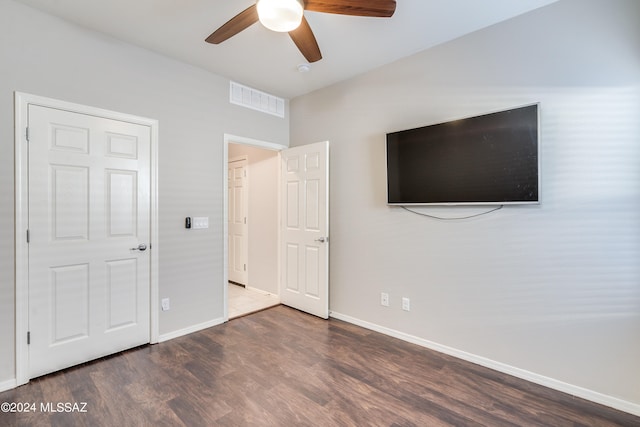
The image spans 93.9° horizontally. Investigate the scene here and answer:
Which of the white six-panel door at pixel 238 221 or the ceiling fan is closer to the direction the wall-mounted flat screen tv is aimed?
the ceiling fan

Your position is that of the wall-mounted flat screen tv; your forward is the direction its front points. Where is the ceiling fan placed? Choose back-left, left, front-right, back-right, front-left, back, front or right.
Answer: front

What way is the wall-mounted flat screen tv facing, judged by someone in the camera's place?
facing the viewer and to the left of the viewer

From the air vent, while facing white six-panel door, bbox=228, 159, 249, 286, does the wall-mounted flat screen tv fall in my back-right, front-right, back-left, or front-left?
back-right

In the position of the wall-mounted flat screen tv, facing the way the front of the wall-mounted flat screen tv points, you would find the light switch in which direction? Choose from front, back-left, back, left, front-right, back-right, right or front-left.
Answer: front-right

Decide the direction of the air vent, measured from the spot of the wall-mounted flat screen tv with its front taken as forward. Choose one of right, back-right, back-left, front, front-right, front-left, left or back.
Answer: front-right

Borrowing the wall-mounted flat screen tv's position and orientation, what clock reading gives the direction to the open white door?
The open white door is roughly at 2 o'clock from the wall-mounted flat screen tv.

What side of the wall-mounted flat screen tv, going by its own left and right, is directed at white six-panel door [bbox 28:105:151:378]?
front

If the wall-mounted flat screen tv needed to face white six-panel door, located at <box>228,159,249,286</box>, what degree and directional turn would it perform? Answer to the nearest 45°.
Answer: approximately 45° to its right
